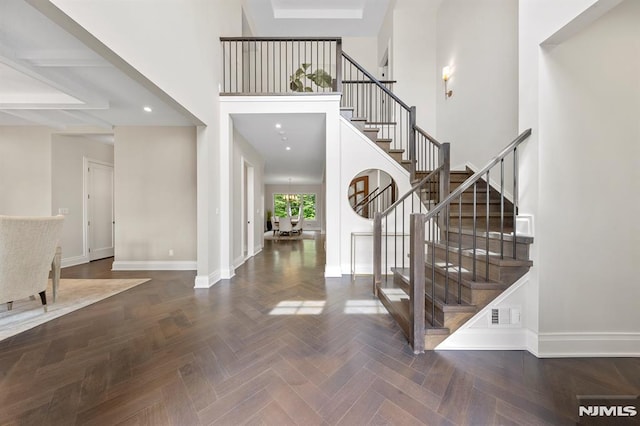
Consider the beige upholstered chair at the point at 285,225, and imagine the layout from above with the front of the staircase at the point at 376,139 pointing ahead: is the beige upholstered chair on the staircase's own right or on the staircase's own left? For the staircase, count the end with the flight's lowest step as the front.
on the staircase's own left

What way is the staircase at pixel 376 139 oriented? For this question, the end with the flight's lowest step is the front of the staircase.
to the viewer's right

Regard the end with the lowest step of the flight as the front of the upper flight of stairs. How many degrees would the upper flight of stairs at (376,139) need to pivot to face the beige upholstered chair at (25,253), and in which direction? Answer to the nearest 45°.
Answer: approximately 135° to its right

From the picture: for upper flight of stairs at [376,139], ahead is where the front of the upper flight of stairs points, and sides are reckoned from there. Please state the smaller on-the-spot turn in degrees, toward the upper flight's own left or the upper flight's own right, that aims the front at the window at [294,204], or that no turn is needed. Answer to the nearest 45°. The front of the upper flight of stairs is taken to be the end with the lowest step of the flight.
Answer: approximately 135° to the upper flight's own left

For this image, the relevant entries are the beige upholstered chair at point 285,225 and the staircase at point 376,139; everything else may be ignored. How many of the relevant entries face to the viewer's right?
1

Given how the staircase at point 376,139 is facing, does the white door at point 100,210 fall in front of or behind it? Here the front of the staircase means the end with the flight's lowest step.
behind

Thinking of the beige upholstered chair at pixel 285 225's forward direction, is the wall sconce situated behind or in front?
behind

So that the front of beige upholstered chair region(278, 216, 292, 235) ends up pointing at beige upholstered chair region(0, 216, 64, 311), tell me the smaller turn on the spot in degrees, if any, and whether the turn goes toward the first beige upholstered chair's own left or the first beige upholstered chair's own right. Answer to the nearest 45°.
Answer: approximately 180°

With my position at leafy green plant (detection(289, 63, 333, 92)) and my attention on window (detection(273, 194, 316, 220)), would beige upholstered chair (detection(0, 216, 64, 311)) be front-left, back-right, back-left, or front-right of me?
back-left

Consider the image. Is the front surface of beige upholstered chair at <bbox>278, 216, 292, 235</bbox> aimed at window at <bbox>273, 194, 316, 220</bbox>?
yes

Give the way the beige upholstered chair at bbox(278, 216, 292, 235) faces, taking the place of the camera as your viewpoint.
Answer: facing away from the viewer

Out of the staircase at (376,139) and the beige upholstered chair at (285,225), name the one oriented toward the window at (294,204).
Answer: the beige upholstered chair
